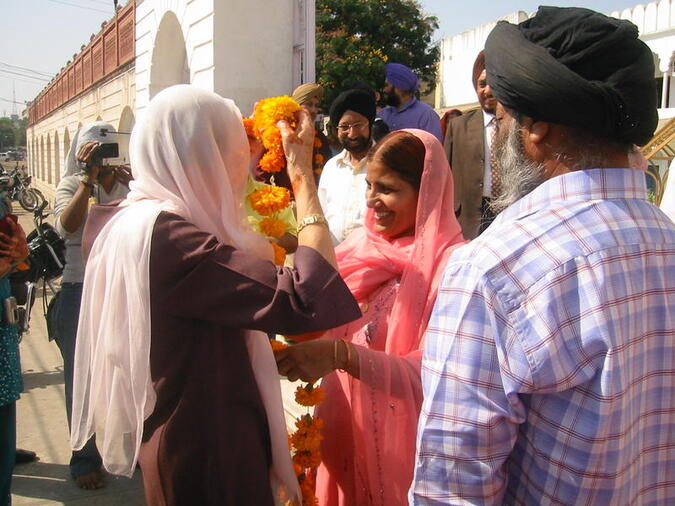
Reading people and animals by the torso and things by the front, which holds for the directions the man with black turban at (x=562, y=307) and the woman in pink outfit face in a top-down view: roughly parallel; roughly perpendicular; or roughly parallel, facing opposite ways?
roughly perpendicular

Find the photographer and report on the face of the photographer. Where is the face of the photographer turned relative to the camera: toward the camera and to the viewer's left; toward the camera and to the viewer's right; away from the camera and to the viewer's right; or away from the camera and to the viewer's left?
toward the camera and to the viewer's right

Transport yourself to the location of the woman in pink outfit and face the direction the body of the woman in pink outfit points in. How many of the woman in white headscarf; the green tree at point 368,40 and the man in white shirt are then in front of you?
1

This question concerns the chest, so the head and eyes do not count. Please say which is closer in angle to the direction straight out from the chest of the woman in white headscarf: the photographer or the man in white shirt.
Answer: the man in white shirt

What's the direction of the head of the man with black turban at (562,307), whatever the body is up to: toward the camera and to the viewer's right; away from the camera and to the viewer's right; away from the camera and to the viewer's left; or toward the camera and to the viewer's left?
away from the camera and to the viewer's left

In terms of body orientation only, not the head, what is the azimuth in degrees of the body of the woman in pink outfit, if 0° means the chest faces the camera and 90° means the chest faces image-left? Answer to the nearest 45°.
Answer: approximately 45°

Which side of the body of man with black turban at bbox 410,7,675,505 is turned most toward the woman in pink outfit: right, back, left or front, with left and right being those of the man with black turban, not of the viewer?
front

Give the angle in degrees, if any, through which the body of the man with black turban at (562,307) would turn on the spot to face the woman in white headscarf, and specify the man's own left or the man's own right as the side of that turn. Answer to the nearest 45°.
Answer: approximately 45° to the man's own left

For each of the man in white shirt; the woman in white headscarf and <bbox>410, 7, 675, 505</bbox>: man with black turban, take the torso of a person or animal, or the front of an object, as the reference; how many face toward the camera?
1

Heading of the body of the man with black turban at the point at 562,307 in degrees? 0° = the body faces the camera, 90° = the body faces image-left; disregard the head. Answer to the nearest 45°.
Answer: approximately 135°

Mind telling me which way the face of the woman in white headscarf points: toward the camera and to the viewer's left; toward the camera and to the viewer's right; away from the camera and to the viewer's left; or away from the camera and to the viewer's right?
away from the camera and to the viewer's right

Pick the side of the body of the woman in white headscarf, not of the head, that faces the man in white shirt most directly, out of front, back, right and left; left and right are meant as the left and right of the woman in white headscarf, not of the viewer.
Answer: front

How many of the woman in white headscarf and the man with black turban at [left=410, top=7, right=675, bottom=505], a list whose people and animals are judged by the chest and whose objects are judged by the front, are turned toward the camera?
0

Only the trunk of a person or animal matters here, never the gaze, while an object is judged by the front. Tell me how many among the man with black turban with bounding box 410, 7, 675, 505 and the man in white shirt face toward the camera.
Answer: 1

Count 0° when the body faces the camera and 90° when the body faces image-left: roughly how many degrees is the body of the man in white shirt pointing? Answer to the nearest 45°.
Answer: approximately 0°

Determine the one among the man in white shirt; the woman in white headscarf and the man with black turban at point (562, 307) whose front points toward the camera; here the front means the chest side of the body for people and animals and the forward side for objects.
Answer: the man in white shirt

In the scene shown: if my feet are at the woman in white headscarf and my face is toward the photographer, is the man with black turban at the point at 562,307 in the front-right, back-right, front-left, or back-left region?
back-right

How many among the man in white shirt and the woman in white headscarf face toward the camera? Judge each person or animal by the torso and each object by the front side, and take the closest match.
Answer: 1

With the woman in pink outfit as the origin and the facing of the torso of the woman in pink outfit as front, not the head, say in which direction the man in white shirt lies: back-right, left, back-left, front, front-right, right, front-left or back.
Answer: back-right
